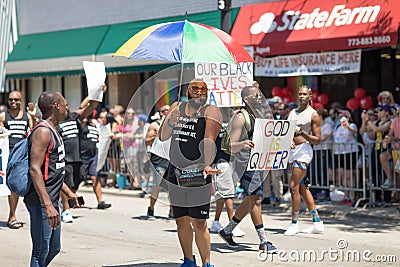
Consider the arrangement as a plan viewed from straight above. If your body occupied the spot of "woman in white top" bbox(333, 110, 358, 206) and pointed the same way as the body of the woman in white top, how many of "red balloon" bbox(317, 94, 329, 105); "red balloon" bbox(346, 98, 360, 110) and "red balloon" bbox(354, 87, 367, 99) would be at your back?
3

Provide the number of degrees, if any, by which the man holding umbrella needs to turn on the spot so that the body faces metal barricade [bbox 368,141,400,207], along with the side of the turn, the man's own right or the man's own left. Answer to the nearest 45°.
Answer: approximately 135° to the man's own left

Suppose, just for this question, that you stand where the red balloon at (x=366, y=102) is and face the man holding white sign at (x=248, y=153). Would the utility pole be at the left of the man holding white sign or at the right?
right
